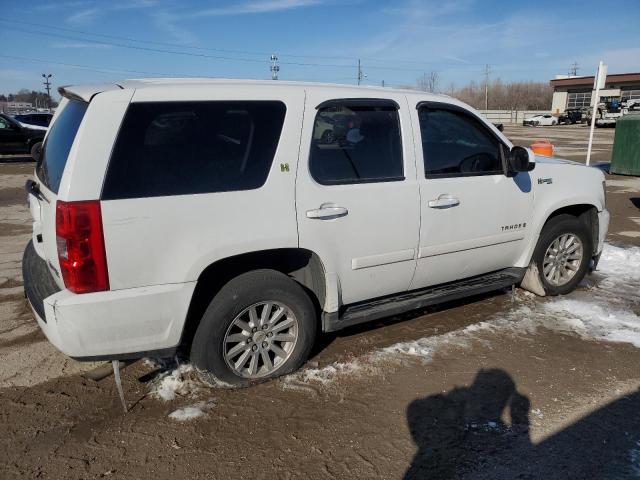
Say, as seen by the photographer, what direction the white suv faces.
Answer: facing away from the viewer and to the right of the viewer

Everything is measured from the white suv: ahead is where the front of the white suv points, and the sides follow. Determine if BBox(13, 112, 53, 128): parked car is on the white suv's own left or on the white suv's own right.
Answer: on the white suv's own left

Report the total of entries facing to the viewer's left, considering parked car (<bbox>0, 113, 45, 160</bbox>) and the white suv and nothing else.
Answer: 0

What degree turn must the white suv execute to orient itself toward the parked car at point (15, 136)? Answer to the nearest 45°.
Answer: approximately 90° to its left

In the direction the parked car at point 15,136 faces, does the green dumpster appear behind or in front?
in front

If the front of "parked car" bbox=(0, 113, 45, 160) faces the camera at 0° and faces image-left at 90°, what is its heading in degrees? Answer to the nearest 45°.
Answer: approximately 270°

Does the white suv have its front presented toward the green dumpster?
yes

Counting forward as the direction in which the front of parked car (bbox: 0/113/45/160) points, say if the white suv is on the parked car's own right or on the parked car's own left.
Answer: on the parked car's own right

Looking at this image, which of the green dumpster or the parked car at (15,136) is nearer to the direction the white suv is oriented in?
the green dumpster
